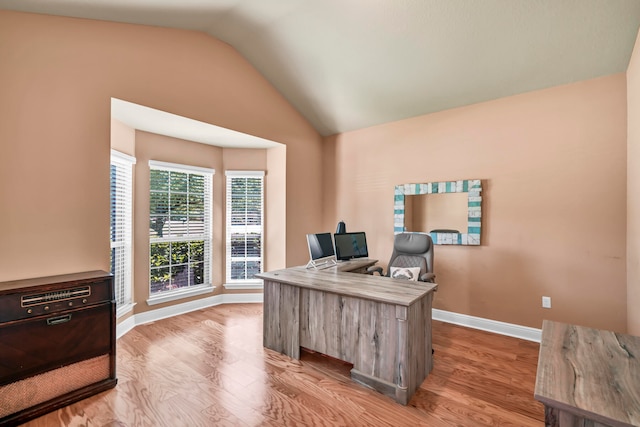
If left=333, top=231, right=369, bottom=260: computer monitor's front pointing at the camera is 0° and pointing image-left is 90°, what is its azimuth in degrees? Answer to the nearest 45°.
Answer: approximately 0°

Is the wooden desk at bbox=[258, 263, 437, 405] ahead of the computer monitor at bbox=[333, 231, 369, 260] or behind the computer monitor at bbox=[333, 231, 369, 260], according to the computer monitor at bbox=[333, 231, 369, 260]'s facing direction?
ahead

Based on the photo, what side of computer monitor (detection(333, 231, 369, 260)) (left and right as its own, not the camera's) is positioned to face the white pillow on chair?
left

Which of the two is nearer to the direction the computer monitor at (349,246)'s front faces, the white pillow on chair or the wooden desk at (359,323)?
the wooden desk

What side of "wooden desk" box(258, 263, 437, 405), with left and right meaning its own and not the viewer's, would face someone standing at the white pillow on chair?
front

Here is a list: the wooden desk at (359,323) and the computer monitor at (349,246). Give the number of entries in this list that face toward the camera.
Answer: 1

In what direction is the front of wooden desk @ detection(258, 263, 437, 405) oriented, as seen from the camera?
facing away from the viewer and to the right of the viewer

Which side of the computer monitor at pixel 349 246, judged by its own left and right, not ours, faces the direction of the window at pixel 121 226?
right
